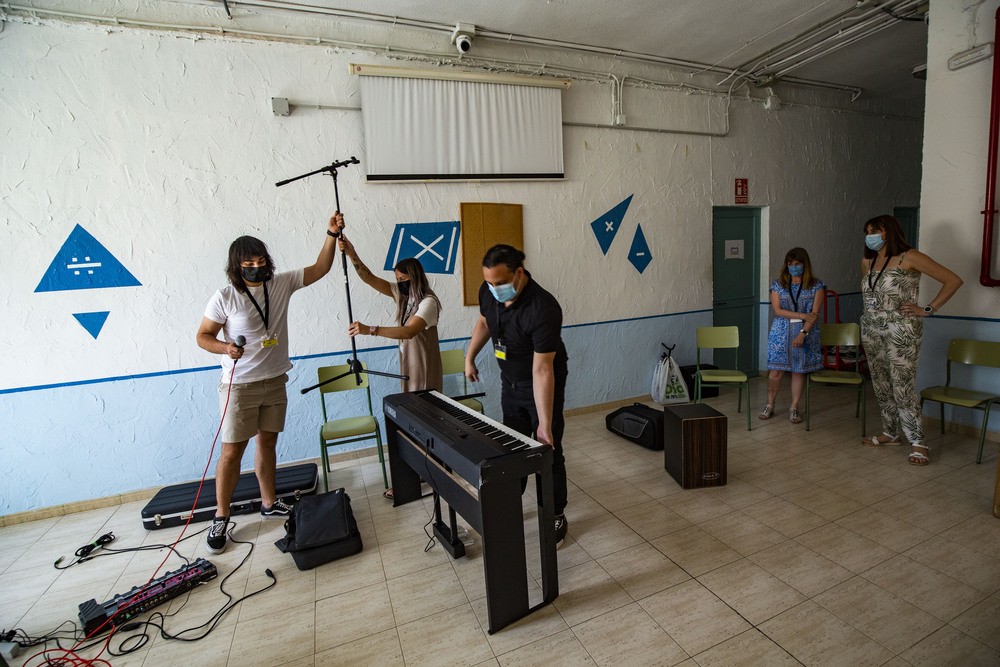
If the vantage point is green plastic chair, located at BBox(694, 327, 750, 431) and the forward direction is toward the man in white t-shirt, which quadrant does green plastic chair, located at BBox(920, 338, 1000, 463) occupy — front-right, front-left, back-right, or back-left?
back-left

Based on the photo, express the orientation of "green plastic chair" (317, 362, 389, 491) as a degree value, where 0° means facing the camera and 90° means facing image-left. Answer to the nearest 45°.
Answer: approximately 0°

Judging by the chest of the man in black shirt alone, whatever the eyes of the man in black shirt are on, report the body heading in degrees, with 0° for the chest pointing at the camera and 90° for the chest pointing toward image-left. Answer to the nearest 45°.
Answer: approximately 45°

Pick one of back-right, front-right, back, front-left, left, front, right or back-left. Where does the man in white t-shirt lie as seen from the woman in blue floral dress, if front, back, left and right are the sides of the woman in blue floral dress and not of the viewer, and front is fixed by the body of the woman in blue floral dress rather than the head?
front-right

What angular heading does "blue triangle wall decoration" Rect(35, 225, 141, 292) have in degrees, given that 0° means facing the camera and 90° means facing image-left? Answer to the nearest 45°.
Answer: approximately 0°

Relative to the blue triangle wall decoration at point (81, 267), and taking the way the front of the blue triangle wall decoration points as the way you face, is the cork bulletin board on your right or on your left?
on your left

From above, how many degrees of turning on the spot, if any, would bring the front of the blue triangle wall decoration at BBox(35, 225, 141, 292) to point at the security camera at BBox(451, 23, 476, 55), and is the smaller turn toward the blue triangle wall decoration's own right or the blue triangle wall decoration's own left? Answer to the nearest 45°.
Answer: approximately 90° to the blue triangle wall decoration's own left

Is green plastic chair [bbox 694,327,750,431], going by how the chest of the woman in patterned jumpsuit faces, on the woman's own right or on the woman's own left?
on the woman's own right

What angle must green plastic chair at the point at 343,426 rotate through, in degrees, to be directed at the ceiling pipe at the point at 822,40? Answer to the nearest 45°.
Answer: approximately 90° to its left

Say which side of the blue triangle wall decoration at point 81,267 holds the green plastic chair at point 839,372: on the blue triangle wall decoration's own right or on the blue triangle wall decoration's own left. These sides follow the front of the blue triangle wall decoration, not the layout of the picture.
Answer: on the blue triangle wall decoration's own left
